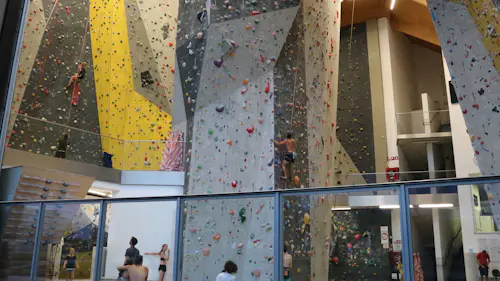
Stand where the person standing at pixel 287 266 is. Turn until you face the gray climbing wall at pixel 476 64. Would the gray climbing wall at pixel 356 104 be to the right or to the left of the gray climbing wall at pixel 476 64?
left

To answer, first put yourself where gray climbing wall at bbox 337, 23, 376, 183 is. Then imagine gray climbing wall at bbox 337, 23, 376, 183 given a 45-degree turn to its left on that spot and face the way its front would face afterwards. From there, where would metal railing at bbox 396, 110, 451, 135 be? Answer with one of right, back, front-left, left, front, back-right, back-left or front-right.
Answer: left
